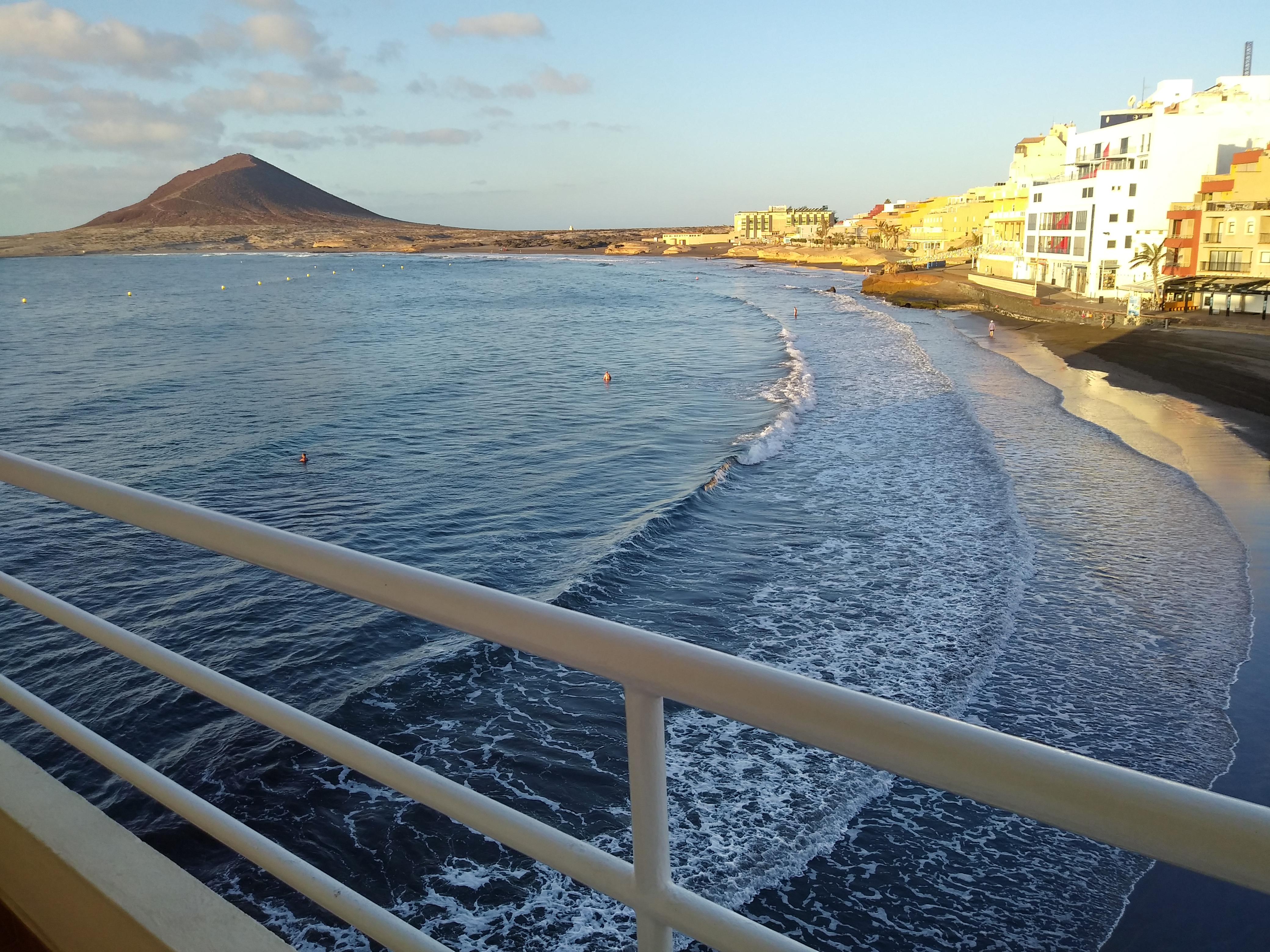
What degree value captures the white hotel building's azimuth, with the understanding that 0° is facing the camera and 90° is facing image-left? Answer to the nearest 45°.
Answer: approximately 45°

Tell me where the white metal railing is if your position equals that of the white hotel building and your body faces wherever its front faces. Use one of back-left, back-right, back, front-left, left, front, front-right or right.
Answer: front-left

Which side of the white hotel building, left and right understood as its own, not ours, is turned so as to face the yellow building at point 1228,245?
left
